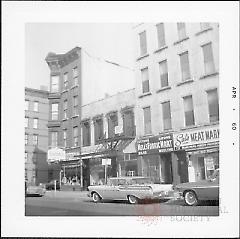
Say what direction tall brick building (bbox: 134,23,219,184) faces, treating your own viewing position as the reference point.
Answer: facing the viewer and to the left of the viewer
